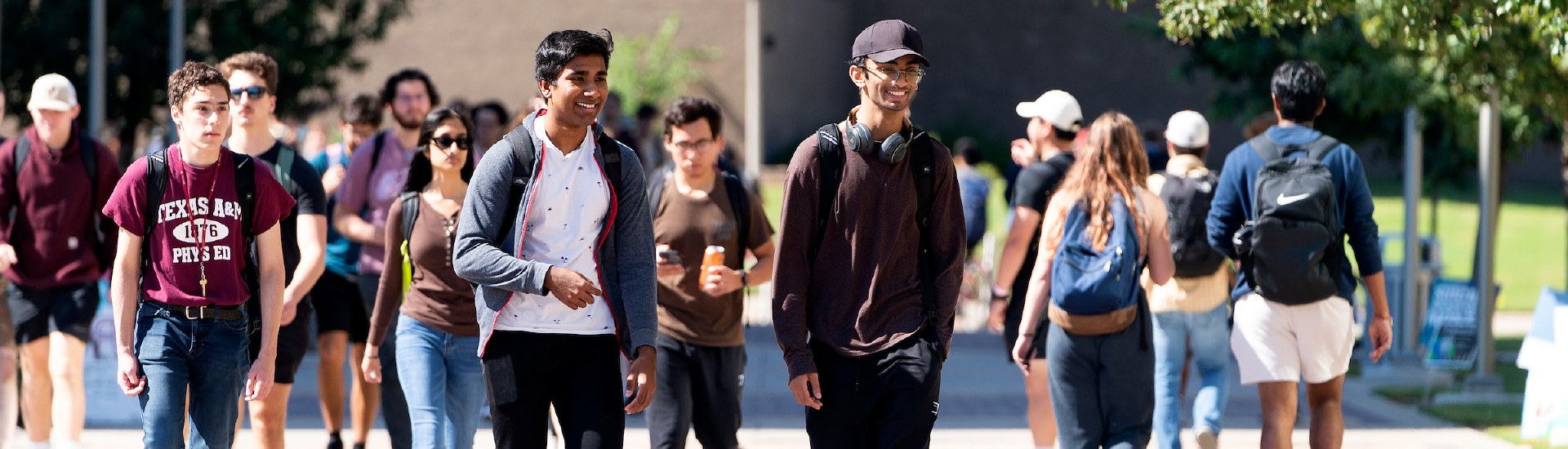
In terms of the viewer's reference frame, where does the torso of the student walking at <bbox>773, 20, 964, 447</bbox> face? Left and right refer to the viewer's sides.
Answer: facing the viewer

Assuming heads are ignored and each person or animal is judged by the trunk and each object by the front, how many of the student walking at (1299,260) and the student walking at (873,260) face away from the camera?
1

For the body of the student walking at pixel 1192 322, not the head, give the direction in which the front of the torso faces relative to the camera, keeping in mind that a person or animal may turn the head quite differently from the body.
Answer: away from the camera

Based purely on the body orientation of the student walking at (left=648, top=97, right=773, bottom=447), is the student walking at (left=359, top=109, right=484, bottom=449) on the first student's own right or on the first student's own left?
on the first student's own right

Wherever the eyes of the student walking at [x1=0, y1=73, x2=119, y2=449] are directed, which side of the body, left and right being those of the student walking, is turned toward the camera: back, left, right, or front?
front

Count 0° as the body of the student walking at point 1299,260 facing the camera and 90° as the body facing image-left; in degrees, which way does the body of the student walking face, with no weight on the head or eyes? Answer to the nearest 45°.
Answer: approximately 180°

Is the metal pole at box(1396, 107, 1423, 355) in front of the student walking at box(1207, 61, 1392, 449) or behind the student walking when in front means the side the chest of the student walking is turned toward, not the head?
in front

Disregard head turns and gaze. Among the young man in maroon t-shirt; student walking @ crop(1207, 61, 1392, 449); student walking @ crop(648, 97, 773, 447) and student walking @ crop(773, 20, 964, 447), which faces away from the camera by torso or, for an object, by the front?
student walking @ crop(1207, 61, 1392, 449)

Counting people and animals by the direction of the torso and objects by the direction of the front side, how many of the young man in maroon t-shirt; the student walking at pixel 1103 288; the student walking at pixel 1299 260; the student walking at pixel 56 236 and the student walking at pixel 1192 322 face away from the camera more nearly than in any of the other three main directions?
3

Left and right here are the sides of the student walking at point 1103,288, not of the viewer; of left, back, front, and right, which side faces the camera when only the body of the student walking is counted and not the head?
back

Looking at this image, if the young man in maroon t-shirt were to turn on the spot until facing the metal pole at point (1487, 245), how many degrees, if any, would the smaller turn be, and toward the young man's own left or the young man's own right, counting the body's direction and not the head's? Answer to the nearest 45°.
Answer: approximately 90° to the young man's own left

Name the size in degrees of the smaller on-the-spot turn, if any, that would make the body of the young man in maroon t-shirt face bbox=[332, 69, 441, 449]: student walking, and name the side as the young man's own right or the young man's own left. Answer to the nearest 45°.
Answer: approximately 135° to the young man's own left

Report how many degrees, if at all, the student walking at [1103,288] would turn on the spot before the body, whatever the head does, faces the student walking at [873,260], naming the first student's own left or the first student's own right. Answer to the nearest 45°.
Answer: approximately 135° to the first student's own left

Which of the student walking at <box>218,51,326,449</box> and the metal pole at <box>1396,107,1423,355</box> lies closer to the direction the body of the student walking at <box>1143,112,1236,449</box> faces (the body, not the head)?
the metal pole

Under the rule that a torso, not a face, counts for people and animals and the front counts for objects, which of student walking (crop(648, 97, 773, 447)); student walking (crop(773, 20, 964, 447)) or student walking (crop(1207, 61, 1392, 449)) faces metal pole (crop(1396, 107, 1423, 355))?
student walking (crop(1207, 61, 1392, 449))
